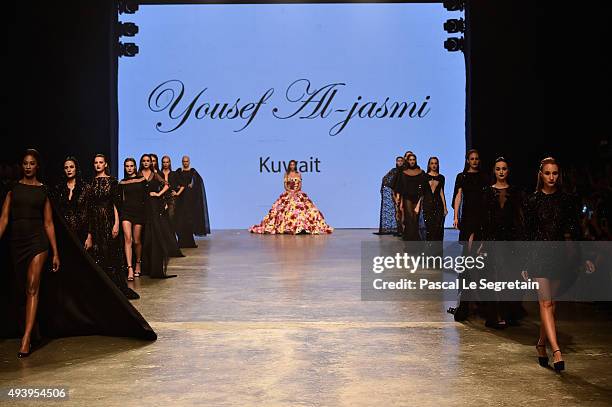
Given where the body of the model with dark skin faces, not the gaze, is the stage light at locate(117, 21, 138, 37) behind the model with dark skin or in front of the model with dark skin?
behind

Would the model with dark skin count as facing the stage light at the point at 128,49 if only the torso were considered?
no

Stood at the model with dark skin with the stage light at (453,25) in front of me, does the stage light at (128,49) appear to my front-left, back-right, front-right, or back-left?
front-left

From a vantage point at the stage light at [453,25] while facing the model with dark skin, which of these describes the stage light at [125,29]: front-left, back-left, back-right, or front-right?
front-right

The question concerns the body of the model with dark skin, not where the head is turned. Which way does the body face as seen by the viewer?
toward the camera

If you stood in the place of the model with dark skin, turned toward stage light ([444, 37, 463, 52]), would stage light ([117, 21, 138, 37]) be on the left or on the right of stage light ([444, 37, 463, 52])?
left

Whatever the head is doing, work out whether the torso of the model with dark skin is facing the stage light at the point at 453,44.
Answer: no

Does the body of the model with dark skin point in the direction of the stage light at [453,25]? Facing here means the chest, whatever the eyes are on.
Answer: no
